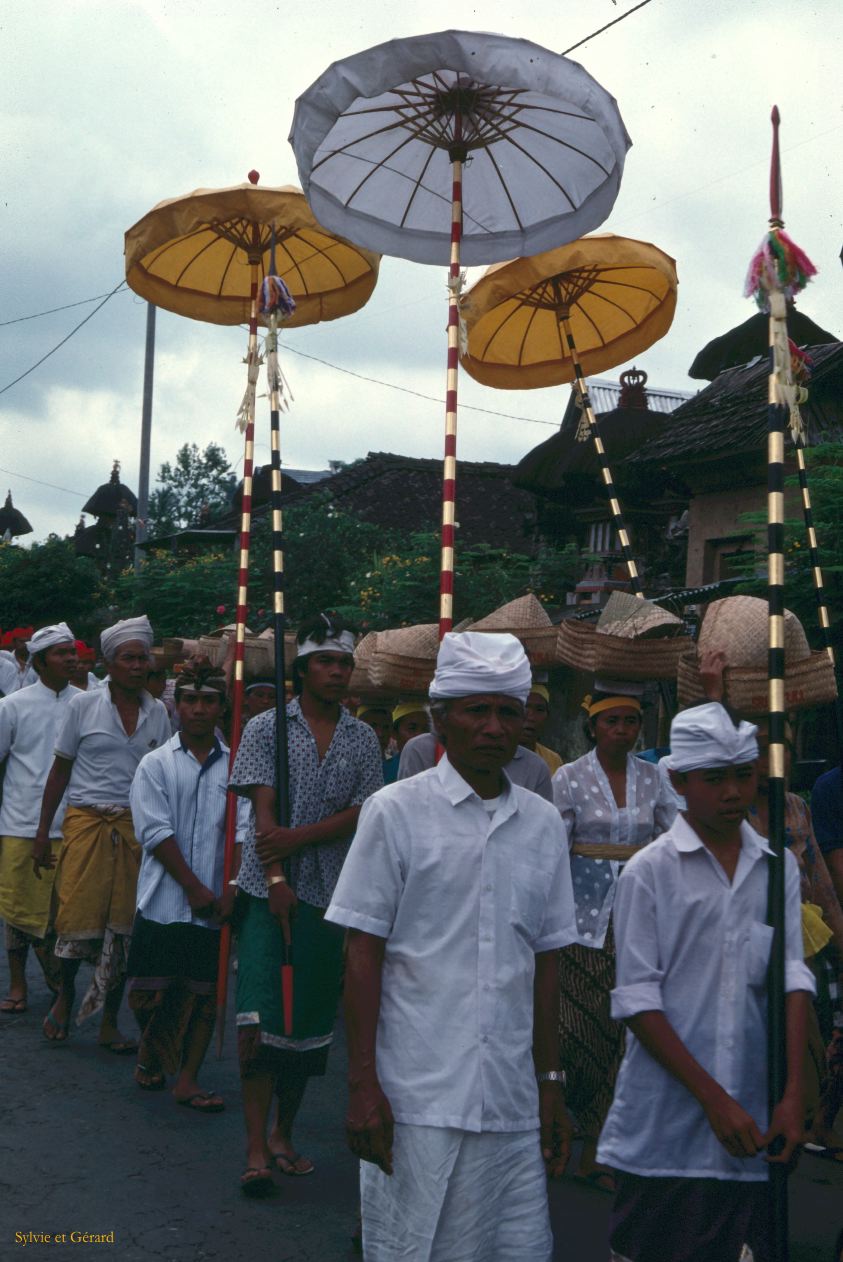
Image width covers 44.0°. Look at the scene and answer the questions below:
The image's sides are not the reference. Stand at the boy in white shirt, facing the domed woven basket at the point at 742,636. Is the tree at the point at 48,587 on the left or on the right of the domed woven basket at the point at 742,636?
left

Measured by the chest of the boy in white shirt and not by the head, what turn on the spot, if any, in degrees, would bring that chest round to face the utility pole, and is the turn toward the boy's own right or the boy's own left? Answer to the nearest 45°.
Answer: approximately 180°

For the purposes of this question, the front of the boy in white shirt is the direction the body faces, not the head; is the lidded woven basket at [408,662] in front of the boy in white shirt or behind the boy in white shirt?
behind

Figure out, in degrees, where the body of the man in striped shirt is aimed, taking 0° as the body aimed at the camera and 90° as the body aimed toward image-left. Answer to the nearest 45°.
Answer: approximately 315°

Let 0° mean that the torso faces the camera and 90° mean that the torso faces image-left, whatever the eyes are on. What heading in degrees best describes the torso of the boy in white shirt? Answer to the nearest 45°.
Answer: approximately 315°

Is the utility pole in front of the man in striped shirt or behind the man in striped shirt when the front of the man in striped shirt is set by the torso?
behind

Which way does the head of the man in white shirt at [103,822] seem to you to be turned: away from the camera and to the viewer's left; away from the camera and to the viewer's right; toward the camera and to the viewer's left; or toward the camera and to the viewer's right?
toward the camera and to the viewer's right

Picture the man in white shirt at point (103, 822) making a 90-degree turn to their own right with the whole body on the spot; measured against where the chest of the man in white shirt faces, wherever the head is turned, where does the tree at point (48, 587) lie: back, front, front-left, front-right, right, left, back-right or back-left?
back-right
